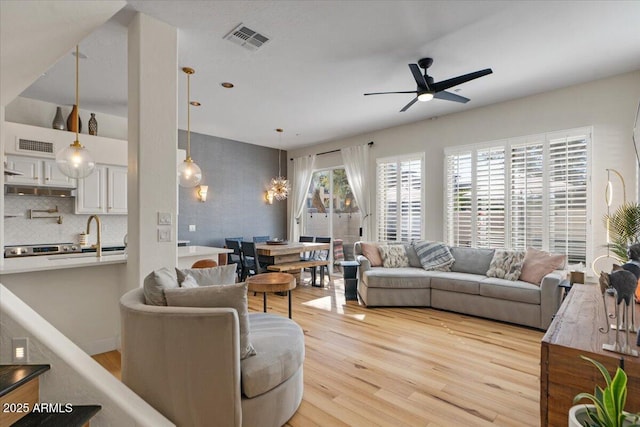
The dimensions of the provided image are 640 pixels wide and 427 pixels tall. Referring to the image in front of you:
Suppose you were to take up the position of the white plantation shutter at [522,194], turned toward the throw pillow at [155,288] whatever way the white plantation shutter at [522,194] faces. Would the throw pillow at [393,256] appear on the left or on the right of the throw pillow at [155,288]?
right

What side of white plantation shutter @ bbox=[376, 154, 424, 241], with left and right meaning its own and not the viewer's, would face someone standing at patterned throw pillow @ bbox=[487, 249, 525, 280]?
left

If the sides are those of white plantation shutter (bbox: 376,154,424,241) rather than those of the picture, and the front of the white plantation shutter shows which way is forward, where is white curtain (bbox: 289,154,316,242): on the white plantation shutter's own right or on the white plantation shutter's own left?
on the white plantation shutter's own right

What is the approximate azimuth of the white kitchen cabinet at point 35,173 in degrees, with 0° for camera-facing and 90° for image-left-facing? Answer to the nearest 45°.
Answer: approximately 0°

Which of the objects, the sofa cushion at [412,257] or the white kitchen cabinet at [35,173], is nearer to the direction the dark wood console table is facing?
the white kitchen cabinet

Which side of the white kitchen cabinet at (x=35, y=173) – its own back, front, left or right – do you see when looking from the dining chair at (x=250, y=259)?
left

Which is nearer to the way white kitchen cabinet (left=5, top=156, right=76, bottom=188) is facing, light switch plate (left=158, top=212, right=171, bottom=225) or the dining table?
the light switch plate

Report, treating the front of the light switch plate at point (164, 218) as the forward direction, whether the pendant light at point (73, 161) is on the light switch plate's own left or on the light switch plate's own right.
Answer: on the light switch plate's own right

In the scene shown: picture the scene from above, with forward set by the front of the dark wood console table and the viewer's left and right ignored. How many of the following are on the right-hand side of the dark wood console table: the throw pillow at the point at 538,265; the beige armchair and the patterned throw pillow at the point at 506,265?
2

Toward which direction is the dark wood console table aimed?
to the viewer's left

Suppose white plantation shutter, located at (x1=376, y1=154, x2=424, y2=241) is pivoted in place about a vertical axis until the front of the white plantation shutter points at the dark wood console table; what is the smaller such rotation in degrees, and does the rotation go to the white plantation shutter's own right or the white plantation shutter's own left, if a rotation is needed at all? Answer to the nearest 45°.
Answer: approximately 45° to the white plantation shutter's own left
